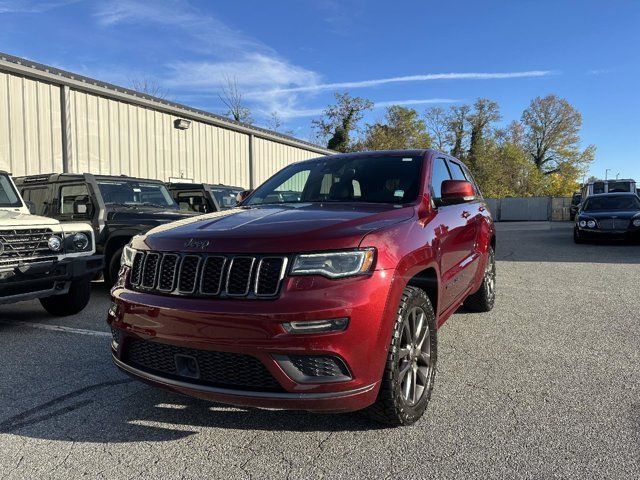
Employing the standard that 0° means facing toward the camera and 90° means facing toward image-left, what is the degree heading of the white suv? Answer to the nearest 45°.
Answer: approximately 315°

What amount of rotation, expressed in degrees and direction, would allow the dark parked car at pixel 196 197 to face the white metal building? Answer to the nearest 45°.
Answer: approximately 180°

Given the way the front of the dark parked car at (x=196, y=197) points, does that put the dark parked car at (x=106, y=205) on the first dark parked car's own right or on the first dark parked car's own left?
on the first dark parked car's own right

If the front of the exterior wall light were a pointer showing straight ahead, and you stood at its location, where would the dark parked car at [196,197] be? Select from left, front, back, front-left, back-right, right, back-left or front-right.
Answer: front-right

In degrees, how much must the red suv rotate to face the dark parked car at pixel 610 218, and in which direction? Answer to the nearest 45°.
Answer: approximately 180°

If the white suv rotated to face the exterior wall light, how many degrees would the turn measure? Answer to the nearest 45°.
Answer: approximately 135° to its left

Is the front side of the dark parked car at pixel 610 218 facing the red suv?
yes

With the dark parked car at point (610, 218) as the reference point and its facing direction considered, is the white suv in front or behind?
in front

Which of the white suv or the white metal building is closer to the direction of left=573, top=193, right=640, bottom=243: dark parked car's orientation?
the white suv

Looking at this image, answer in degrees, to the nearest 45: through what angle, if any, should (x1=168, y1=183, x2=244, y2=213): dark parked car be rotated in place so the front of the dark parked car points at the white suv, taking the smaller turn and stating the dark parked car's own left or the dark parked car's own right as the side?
approximately 45° to the dark parked car's own right
